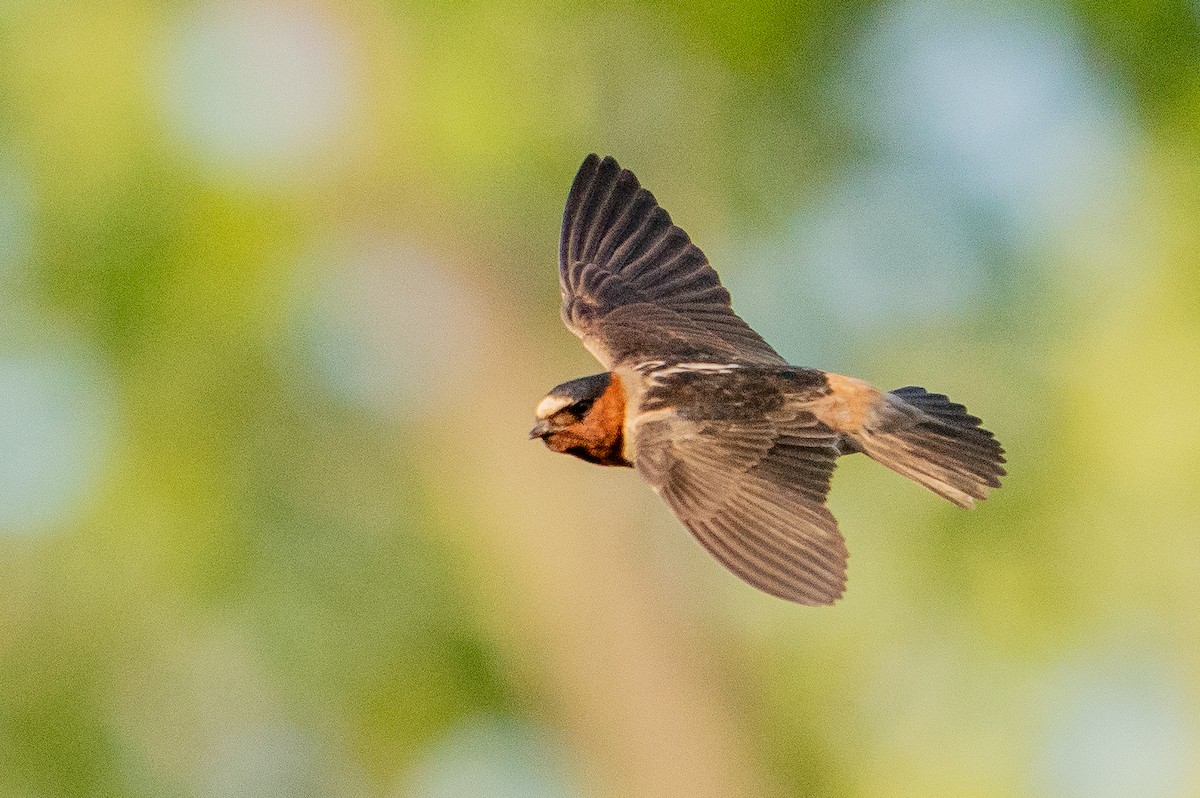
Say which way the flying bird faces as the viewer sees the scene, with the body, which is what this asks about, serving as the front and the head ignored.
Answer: to the viewer's left
